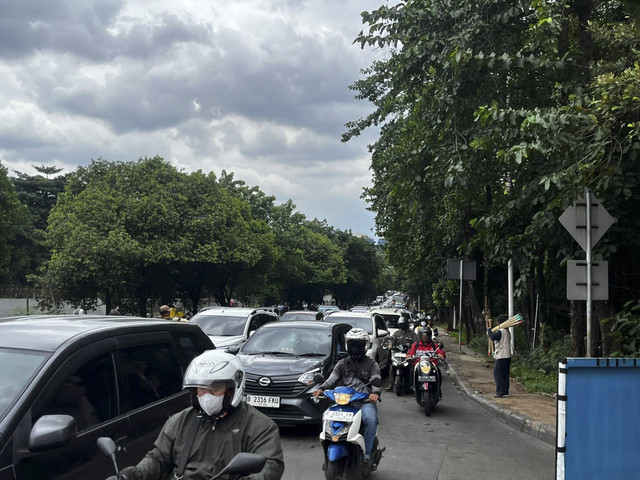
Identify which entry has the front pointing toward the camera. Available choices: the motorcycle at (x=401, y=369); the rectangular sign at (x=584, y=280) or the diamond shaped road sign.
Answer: the motorcycle

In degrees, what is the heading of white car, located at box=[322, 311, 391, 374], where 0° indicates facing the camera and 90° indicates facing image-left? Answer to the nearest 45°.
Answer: approximately 45°

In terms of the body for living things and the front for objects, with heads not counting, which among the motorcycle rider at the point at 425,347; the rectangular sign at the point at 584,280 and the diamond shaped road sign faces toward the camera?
the motorcycle rider

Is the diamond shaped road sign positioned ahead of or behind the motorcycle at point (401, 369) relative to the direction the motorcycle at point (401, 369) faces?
ahead

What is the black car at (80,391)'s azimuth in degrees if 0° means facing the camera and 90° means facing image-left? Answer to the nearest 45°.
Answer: approximately 45°

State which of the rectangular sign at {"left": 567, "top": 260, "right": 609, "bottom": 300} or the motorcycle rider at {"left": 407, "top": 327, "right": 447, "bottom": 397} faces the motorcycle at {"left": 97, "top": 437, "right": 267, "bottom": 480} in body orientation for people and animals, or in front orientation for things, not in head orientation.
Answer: the motorcycle rider

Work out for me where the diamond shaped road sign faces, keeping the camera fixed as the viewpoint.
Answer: facing away from the viewer

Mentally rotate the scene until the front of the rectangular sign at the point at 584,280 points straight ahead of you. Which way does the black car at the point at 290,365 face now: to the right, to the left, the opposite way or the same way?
the opposite way

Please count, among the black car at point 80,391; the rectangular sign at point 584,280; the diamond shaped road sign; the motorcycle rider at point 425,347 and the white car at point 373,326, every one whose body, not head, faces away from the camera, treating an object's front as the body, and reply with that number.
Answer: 2

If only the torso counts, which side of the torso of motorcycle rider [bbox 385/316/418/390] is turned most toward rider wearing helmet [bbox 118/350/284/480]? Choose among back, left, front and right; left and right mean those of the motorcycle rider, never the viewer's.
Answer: front
